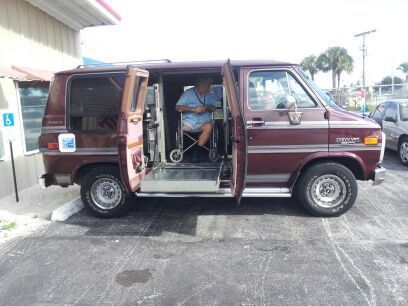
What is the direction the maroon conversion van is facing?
to the viewer's right

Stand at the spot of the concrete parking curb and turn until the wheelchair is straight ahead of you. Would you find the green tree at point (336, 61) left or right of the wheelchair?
left

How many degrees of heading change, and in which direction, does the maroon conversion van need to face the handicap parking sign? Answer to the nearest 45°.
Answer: approximately 180°

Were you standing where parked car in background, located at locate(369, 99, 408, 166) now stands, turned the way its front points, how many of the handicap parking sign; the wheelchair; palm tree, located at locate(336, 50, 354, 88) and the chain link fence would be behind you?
2

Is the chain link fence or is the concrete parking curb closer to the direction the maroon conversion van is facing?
the chain link fence
